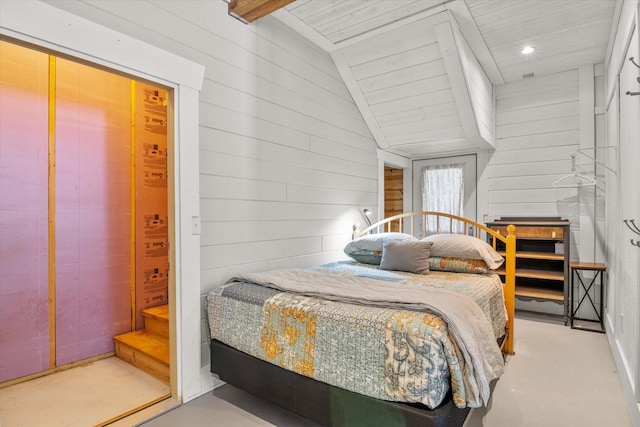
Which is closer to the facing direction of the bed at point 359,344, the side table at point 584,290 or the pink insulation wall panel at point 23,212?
the pink insulation wall panel

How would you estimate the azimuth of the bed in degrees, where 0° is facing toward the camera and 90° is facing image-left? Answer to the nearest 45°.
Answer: approximately 45°

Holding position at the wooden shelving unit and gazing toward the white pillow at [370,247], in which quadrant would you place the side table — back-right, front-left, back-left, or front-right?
back-left

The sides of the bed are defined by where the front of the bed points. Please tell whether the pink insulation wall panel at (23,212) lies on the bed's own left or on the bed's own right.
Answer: on the bed's own right

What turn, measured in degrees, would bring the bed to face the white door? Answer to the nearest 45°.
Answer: approximately 180°

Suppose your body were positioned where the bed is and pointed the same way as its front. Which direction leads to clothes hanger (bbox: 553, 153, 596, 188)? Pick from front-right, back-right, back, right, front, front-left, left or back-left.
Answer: back

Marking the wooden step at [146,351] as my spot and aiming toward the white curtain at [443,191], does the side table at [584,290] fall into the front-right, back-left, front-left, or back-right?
front-right

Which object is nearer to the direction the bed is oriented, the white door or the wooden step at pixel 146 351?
the wooden step

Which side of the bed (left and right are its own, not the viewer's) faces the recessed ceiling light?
back

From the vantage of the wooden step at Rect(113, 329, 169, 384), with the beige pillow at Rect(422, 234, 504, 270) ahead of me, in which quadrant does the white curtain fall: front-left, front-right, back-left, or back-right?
front-left
